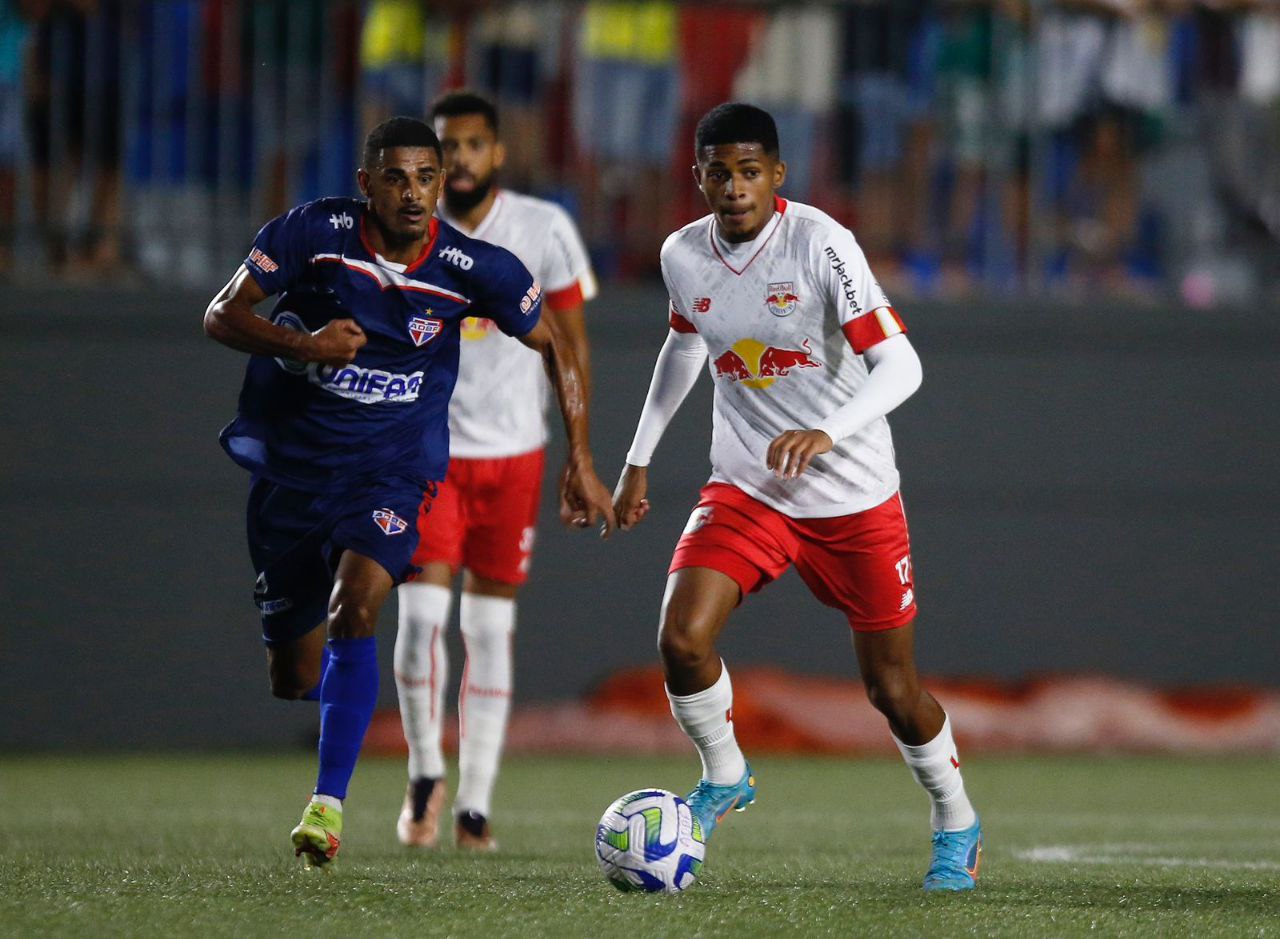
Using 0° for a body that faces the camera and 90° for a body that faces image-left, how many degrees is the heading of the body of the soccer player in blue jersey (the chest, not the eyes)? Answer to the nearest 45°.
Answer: approximately 0°

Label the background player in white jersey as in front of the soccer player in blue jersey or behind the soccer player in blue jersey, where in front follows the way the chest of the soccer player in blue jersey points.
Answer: behind

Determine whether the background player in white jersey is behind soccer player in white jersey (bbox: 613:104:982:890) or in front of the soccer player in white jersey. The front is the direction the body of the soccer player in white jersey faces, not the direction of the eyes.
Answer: behind

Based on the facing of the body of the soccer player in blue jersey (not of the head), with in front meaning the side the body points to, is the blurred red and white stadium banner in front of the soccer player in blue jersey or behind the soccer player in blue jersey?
behind

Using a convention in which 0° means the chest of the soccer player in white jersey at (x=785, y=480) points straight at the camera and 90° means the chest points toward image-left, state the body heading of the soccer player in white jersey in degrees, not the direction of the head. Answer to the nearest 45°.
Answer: approximately 0°

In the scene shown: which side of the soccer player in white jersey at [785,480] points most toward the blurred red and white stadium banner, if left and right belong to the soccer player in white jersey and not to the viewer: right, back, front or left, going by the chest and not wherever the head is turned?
back

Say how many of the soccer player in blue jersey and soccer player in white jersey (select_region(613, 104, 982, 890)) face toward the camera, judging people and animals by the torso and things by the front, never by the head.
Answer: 2
